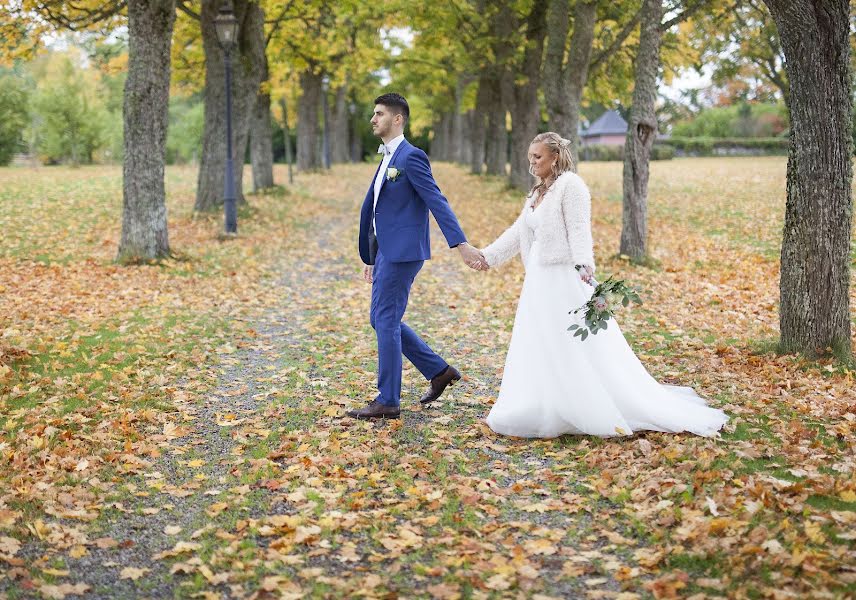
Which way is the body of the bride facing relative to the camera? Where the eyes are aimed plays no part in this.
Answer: to the viewer's left

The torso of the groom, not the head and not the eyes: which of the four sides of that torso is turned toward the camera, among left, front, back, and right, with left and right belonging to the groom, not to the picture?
left

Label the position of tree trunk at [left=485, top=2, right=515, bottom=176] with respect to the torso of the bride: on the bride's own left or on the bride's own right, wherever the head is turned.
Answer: on the bride's own right

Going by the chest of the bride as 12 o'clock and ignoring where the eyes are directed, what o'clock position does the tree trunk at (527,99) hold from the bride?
The tree trunk is roughly at 3 o'clock from the bride.

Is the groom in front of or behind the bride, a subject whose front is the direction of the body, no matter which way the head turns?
in front

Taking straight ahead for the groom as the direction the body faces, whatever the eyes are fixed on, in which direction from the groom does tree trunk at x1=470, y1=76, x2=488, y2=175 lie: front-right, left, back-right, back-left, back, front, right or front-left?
right

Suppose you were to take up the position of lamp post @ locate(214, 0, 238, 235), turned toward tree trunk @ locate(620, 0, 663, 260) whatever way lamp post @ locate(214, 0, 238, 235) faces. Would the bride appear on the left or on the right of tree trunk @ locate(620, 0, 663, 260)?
right

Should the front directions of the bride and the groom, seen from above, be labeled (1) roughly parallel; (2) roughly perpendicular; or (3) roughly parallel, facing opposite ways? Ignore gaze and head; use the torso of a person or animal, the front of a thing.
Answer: roughly parallel

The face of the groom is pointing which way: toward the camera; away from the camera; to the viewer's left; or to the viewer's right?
to the viewer's left

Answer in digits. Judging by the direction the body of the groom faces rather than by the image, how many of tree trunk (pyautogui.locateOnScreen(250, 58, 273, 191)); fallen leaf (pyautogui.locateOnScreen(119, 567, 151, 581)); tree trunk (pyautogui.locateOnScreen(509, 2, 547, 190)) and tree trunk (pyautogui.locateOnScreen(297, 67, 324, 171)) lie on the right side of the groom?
3

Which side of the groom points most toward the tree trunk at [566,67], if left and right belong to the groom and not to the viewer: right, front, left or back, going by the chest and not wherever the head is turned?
right

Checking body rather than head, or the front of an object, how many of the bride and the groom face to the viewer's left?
2

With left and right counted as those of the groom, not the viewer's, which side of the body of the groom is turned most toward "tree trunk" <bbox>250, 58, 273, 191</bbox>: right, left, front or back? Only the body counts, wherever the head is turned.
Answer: right

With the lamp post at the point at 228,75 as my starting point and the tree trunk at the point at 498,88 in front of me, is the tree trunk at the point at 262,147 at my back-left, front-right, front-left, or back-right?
front-left

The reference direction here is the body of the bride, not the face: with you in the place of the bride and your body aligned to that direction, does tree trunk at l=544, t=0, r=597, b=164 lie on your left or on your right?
on your right
